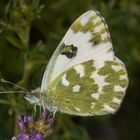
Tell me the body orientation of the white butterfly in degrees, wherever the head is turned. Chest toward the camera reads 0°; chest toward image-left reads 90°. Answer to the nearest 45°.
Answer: approximately 90°
